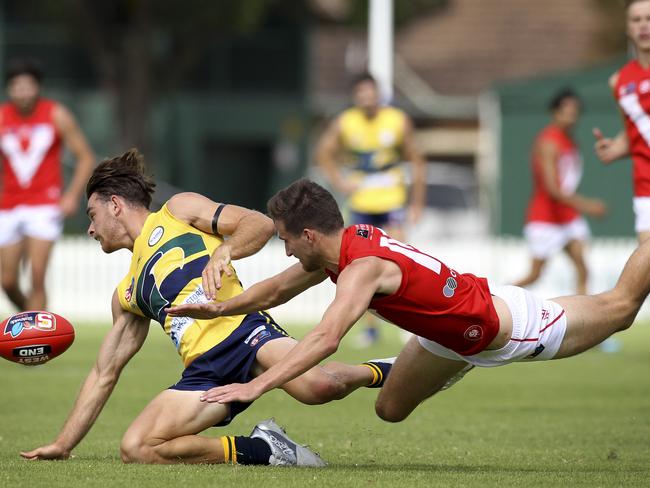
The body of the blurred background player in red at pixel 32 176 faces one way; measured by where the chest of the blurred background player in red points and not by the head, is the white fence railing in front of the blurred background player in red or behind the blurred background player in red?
behind

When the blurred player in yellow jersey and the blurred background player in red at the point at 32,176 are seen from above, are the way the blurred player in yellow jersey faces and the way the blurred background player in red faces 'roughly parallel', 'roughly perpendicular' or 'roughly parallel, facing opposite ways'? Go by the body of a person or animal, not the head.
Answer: roughly parallel

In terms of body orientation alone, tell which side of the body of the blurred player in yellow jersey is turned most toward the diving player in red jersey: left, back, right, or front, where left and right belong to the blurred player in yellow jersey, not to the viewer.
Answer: front

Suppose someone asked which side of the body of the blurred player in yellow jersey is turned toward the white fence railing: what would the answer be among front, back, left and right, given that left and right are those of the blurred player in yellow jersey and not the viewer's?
back

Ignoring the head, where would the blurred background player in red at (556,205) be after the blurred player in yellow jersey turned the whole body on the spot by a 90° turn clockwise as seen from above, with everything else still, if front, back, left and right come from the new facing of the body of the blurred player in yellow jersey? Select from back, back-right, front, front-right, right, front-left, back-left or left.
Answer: back

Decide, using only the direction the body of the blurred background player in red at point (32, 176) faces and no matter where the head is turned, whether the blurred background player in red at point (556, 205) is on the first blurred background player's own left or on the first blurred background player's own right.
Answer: on the first blurred background player's own left

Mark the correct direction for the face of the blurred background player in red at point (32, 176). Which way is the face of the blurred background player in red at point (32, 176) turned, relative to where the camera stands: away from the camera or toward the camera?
toward the camera

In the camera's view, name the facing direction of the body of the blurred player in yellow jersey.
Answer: toward the camera

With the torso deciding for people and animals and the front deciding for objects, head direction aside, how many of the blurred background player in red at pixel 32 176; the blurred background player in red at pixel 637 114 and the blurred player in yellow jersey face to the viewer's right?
0

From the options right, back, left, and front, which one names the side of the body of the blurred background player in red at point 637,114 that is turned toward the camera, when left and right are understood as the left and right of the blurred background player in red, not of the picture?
front
